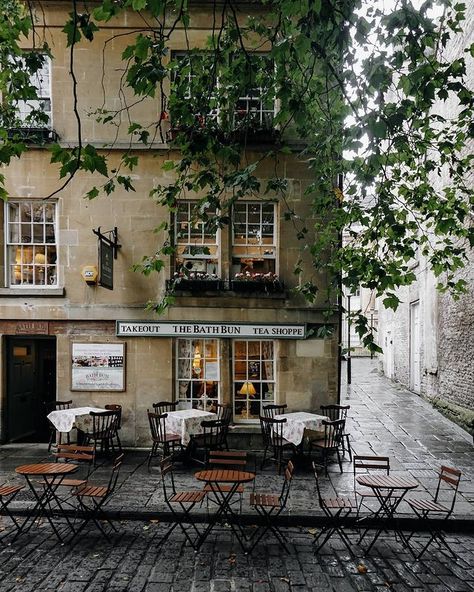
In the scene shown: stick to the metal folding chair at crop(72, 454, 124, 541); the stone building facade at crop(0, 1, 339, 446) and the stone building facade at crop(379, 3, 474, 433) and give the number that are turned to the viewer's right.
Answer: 0

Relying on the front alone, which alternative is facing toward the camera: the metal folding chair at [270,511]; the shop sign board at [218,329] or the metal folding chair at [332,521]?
the shop sign board

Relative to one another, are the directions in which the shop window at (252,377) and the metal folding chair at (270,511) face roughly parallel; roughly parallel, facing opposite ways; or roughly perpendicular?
roughly perpendicular

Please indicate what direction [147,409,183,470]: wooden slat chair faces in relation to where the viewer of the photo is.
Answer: facing away from the viewer and to the right of the viewer

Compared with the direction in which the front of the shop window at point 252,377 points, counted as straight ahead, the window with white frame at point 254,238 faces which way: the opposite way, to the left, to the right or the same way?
the same way

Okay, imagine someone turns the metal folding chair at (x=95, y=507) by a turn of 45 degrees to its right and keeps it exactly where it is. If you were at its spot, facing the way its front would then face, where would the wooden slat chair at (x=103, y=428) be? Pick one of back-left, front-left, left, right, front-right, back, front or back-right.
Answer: front-right

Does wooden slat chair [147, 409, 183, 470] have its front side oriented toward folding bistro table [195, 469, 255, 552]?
no

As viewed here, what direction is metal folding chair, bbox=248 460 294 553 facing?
to the viewer's left

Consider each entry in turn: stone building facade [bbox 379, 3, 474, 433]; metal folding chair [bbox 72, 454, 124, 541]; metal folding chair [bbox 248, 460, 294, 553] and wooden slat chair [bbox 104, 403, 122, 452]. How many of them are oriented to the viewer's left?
4

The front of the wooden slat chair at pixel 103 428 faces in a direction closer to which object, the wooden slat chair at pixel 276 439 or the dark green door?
the dark green door

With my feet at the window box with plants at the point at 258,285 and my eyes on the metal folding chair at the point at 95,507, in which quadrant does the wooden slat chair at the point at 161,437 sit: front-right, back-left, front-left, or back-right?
front-right

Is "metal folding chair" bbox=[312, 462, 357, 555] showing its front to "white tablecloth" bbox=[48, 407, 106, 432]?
no

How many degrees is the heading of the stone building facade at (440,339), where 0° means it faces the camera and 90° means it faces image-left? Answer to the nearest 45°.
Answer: approximately 90°

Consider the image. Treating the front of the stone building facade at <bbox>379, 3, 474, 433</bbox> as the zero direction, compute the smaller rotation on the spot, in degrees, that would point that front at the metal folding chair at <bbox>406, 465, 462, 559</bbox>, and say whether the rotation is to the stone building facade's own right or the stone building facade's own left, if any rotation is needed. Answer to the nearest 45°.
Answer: approximately 90° to the stone building facade's own left

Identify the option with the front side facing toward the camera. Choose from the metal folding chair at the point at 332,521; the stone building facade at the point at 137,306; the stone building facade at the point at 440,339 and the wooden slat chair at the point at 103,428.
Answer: the stone building facade at the point at 137,306

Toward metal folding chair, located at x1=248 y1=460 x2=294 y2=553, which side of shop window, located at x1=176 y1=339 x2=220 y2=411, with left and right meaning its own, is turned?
front
